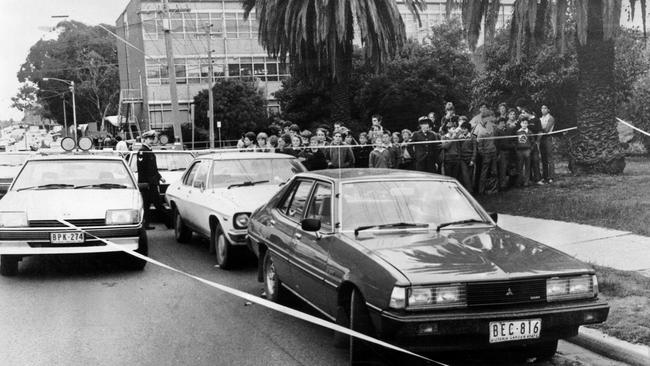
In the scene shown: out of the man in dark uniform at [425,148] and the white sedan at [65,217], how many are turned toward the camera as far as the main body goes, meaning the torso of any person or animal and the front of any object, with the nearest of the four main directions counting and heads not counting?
2

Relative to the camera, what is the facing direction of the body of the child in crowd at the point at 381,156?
toward the camera

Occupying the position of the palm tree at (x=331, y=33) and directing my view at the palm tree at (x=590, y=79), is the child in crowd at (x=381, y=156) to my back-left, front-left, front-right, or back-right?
front-right

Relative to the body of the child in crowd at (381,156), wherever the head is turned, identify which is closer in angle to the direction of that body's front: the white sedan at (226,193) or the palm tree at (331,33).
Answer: the white sedan

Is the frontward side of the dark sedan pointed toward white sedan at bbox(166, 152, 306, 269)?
no

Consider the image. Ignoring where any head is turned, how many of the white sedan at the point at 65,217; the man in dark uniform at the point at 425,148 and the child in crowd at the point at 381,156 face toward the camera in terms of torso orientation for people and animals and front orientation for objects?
3

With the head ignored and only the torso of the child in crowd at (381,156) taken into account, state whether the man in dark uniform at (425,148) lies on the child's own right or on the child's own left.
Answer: on the child's own left

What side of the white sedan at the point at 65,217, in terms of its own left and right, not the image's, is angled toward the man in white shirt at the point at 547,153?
left

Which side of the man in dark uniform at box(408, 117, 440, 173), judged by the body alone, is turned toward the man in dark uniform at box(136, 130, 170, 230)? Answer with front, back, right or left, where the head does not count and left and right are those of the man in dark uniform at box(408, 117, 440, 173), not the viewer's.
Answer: right

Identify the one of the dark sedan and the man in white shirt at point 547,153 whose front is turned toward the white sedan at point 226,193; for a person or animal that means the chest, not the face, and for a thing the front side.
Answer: the man in white shirt

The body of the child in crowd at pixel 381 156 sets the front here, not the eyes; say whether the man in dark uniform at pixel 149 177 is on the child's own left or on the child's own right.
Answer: on the child's own right

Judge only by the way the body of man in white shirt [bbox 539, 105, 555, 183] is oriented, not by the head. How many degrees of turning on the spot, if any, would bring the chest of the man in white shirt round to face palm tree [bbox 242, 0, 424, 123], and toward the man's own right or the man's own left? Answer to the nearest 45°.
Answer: approximately 90° to the man's own right

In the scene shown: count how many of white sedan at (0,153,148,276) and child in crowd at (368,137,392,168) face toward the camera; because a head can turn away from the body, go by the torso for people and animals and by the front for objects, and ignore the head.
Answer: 2

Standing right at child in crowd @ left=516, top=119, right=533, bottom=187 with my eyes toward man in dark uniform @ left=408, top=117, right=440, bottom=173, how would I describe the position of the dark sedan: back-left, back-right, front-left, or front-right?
front-left

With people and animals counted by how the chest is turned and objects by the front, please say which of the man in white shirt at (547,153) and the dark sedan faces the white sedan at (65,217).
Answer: the man in white shirt

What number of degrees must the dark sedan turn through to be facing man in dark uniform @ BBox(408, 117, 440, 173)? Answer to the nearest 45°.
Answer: approximately 135° to its left
